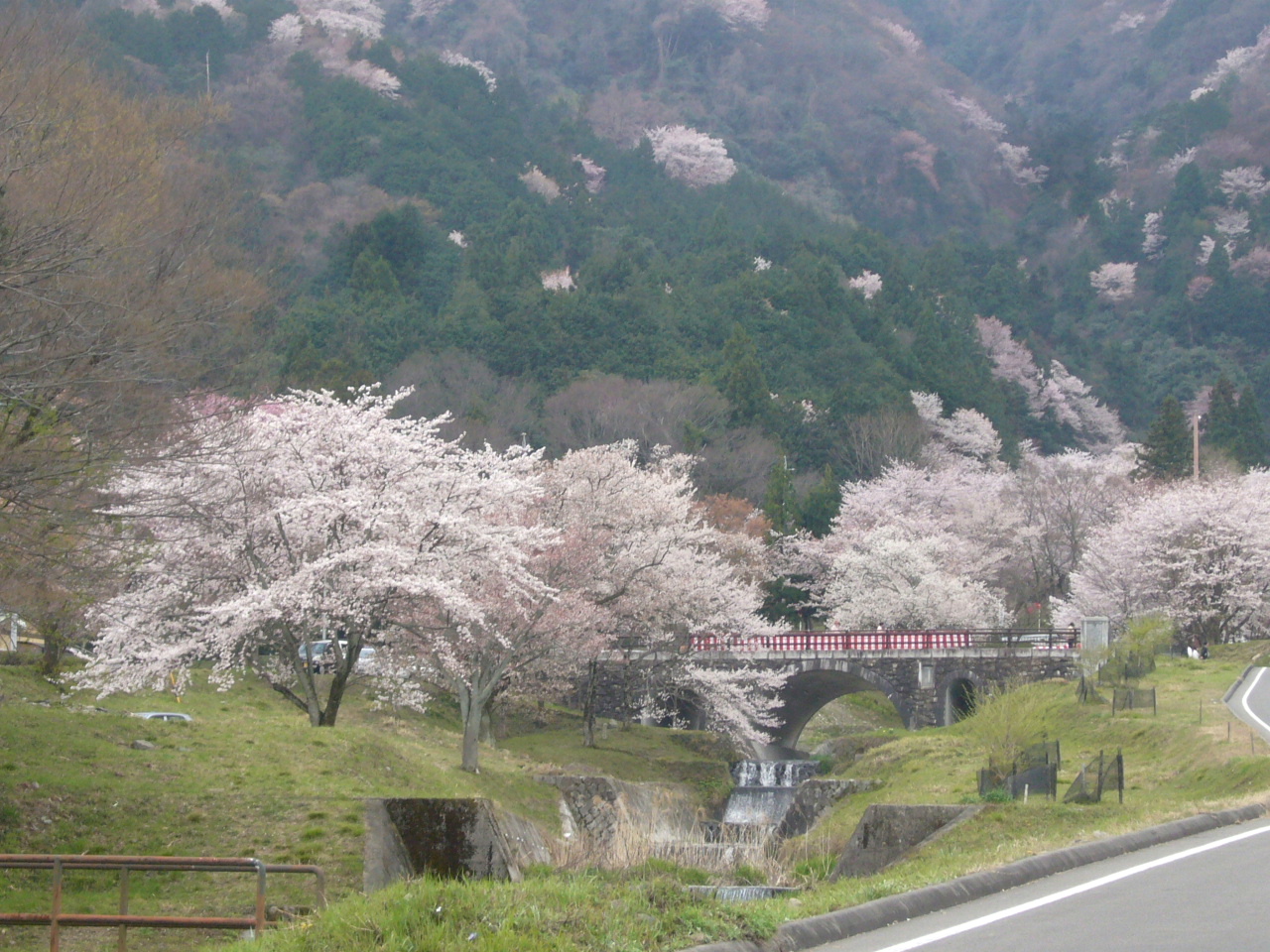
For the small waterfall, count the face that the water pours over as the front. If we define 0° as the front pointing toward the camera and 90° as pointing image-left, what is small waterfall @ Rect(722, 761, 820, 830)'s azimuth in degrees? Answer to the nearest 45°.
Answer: approximately 0°

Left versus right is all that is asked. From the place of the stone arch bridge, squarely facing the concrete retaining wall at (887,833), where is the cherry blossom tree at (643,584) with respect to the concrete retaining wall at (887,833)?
right

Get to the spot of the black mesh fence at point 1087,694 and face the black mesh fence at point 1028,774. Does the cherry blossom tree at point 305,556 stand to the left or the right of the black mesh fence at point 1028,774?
right

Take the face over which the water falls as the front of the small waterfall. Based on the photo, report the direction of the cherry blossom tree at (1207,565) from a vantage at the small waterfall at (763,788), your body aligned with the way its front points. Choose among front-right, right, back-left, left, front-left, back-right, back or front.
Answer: back-left

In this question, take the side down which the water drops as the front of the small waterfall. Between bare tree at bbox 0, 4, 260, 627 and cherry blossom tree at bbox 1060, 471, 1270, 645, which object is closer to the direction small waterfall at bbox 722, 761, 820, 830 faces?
the bare tree
